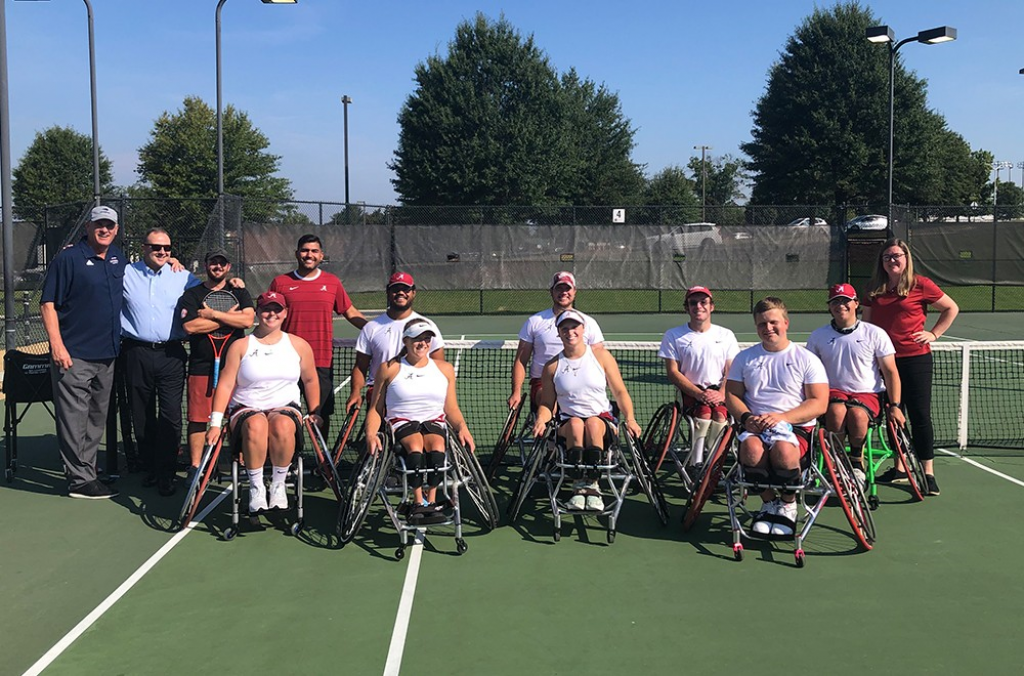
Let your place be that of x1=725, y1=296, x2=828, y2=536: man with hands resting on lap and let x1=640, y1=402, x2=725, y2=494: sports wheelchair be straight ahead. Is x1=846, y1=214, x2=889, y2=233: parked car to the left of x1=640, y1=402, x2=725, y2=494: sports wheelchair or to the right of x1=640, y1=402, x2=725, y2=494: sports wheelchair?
right

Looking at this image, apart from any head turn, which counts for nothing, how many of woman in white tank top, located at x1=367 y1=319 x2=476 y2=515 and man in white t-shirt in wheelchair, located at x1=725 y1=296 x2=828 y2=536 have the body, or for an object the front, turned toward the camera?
2

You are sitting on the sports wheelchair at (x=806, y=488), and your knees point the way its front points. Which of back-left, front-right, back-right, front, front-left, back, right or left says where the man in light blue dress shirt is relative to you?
right

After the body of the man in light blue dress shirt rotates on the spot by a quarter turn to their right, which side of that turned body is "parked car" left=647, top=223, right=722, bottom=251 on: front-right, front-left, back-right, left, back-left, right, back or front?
back-right

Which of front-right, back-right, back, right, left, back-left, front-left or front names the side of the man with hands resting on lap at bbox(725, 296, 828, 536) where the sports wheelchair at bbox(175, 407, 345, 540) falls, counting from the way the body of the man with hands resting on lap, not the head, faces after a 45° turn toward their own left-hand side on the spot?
back-right

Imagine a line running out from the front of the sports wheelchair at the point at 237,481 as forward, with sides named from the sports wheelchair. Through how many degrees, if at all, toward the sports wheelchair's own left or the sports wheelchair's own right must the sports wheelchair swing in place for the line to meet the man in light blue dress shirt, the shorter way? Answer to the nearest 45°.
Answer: approximately 135° to the sports wheelchair's own right
